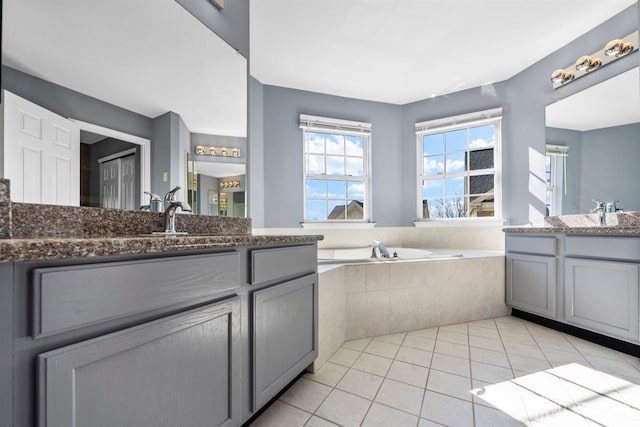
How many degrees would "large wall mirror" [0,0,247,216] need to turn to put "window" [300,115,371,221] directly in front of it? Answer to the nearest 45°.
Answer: approximately 90° to its left

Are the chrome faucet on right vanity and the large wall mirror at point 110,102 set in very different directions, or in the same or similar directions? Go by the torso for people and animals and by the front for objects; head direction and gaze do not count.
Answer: very different directions

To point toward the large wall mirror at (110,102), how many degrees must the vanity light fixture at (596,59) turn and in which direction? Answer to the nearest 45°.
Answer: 0° — it already faces it

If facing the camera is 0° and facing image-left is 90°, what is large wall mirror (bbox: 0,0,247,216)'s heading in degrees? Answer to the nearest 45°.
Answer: approximately 315°

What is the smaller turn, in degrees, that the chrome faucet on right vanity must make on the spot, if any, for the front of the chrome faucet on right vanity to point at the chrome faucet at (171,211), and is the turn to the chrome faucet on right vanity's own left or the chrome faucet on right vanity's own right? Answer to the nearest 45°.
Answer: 0° — it already faces it

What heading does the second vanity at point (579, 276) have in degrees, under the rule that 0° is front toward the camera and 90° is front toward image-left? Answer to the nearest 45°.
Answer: approximately 45°

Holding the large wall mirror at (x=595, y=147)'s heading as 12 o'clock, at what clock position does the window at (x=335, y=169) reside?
The window is roughly at 1 o'clock from the large wall mirror.
